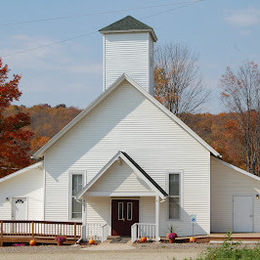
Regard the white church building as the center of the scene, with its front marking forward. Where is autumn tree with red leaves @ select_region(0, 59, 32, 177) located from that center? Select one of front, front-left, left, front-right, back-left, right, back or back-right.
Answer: back-right

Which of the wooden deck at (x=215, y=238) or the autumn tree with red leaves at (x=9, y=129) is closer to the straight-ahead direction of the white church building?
the wooden deck

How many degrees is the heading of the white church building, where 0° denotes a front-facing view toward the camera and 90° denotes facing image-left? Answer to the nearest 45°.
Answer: approximately 0°
